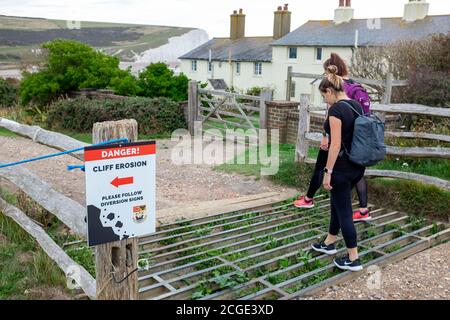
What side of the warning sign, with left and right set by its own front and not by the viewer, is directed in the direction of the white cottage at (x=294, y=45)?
back

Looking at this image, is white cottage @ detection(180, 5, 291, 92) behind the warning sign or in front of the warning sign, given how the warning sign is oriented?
behind

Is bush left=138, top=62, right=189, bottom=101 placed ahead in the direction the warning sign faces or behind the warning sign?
behind
